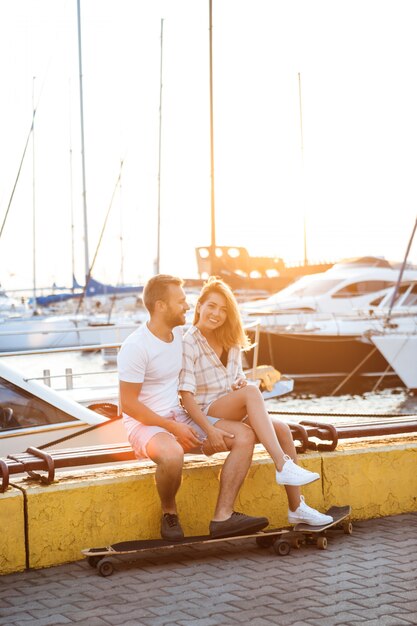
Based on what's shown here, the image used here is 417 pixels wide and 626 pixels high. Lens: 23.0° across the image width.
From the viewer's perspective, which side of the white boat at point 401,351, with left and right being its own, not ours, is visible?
left

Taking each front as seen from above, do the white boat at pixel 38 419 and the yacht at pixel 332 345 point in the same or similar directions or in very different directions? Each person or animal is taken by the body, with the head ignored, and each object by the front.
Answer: very different directions

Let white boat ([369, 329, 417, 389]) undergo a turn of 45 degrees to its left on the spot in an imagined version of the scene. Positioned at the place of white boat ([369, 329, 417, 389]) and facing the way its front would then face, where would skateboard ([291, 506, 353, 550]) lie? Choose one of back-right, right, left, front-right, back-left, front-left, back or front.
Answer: front-left

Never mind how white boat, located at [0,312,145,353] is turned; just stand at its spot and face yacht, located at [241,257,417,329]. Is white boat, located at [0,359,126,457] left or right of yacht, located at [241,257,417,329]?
right

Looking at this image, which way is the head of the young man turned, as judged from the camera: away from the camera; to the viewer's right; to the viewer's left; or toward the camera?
to the viewer's right

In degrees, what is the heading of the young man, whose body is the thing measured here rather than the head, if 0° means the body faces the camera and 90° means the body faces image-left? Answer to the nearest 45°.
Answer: approximately 315°

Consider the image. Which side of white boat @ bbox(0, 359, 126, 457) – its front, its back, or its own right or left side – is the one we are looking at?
right

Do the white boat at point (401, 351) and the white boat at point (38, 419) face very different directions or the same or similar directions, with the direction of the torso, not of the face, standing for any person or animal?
very different directions

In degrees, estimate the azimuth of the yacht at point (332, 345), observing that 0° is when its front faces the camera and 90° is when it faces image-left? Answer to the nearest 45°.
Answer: approximately 90°
